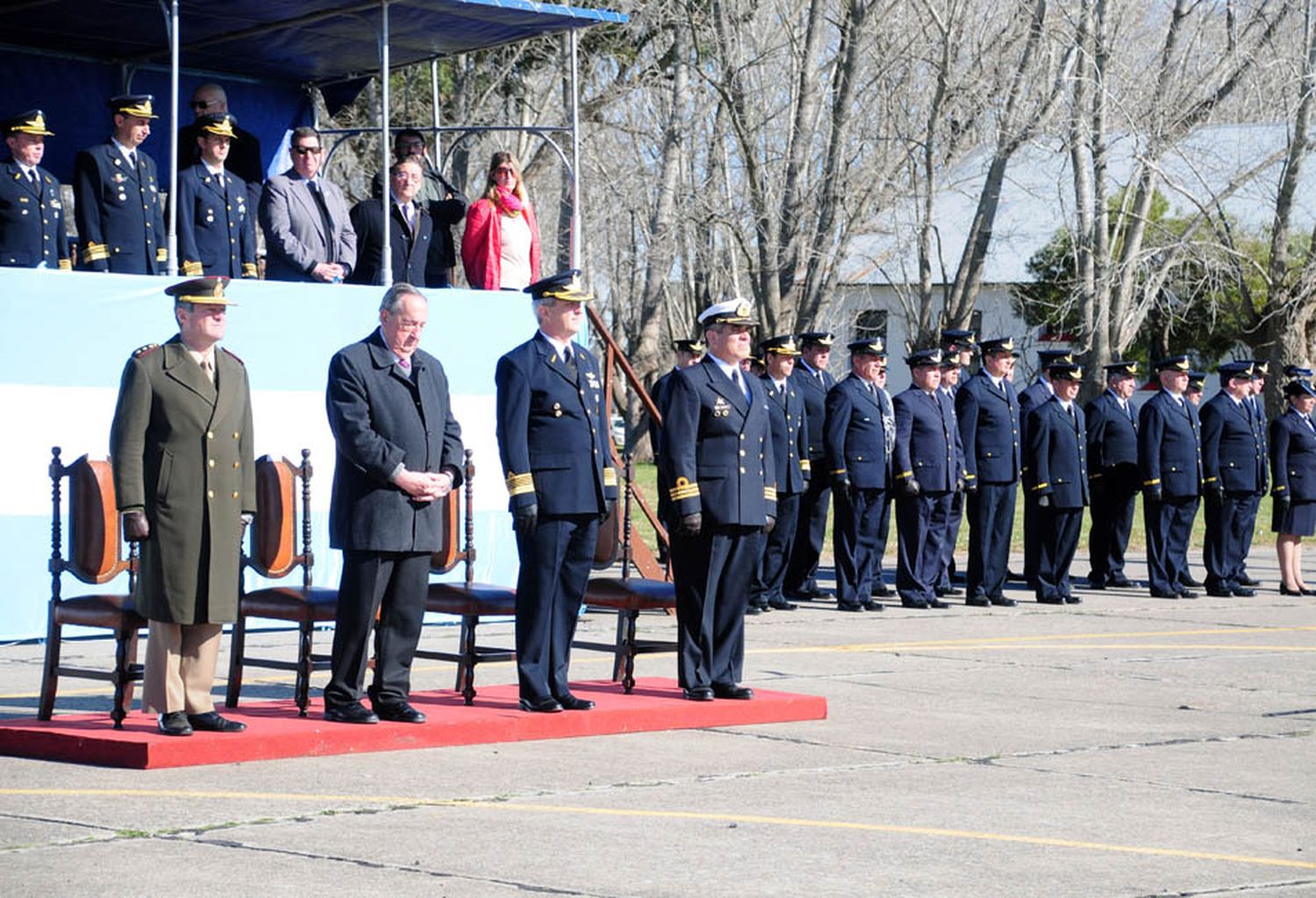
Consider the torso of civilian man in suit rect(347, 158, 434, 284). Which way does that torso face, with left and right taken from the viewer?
facing the viewer and to the right of the viewer

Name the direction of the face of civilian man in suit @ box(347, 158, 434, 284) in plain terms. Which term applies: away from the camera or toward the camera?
toward the camera

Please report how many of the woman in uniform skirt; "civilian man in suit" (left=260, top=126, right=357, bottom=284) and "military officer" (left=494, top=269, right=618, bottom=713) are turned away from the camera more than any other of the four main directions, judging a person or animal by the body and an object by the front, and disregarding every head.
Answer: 0

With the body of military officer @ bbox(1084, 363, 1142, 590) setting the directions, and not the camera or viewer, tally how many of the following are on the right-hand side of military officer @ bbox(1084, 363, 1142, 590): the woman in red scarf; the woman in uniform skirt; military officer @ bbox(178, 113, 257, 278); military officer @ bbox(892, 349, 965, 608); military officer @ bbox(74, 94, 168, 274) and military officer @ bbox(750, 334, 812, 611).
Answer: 5

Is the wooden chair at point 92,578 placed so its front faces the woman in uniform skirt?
no

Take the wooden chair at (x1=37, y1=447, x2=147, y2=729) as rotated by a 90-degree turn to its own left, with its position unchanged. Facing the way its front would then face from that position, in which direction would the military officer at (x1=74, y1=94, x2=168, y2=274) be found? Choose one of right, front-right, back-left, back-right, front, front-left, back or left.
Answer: front-left

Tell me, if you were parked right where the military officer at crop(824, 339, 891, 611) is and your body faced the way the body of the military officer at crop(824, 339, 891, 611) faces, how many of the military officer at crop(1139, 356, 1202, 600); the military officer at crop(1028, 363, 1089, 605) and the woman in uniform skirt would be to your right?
0

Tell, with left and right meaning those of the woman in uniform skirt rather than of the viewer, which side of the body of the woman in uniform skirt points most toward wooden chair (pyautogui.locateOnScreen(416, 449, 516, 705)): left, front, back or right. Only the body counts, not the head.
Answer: right

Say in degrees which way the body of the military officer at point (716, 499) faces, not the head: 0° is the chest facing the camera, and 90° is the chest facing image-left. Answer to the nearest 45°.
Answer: approximately 315°

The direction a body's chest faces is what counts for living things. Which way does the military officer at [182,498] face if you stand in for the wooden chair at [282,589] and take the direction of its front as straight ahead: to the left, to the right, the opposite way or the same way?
the same way

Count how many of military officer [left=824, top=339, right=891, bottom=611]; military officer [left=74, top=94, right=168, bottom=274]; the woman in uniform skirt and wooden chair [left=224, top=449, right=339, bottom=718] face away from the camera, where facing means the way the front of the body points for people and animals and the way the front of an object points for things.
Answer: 0

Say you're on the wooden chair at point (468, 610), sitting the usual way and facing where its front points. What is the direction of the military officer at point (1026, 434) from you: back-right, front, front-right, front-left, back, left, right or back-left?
left

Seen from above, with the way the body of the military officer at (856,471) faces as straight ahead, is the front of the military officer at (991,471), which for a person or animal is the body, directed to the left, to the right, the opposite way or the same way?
the same way

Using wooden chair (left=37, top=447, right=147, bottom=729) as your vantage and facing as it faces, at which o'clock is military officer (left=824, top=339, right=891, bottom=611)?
The military officer is roughly at 9 o'clock from the wooden chair.

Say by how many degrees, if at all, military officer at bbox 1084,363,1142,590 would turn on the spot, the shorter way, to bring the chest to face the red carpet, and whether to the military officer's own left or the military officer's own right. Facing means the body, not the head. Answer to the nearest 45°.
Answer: approximately 45° to the military officer's own right

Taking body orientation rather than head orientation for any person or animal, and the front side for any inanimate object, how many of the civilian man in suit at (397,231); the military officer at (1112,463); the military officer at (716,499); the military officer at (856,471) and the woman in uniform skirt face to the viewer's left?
0

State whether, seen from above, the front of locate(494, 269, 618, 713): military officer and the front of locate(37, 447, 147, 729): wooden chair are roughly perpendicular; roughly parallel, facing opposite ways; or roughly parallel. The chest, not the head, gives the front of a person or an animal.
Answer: roughly parallel

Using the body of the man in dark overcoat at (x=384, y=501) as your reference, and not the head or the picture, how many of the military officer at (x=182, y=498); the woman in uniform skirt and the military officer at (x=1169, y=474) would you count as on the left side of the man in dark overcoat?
2

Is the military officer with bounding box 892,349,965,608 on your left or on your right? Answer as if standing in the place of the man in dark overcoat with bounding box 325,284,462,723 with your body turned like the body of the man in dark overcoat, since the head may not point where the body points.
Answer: on your left
